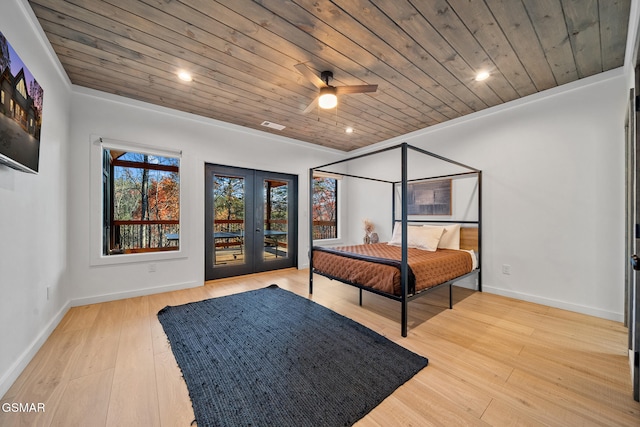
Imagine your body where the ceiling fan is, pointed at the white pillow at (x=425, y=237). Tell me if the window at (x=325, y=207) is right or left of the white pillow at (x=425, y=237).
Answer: left

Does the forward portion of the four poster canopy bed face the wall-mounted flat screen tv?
yes

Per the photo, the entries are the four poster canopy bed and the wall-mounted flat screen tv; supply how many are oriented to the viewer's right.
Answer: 1

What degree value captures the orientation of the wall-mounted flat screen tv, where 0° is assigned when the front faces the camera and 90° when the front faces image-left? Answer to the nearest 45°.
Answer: approximately 270°

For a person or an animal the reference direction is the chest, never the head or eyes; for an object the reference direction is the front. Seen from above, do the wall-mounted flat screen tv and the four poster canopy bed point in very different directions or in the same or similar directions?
very different directions

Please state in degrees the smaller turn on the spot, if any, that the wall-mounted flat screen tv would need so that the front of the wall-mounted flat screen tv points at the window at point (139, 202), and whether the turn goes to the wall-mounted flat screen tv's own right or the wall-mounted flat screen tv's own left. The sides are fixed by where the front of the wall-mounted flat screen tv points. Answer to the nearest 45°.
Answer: approximately 45° to the wall-mounted flat screen tv's own left

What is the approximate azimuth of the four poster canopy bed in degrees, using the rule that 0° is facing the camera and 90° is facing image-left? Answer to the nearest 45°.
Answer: approximately 45°
